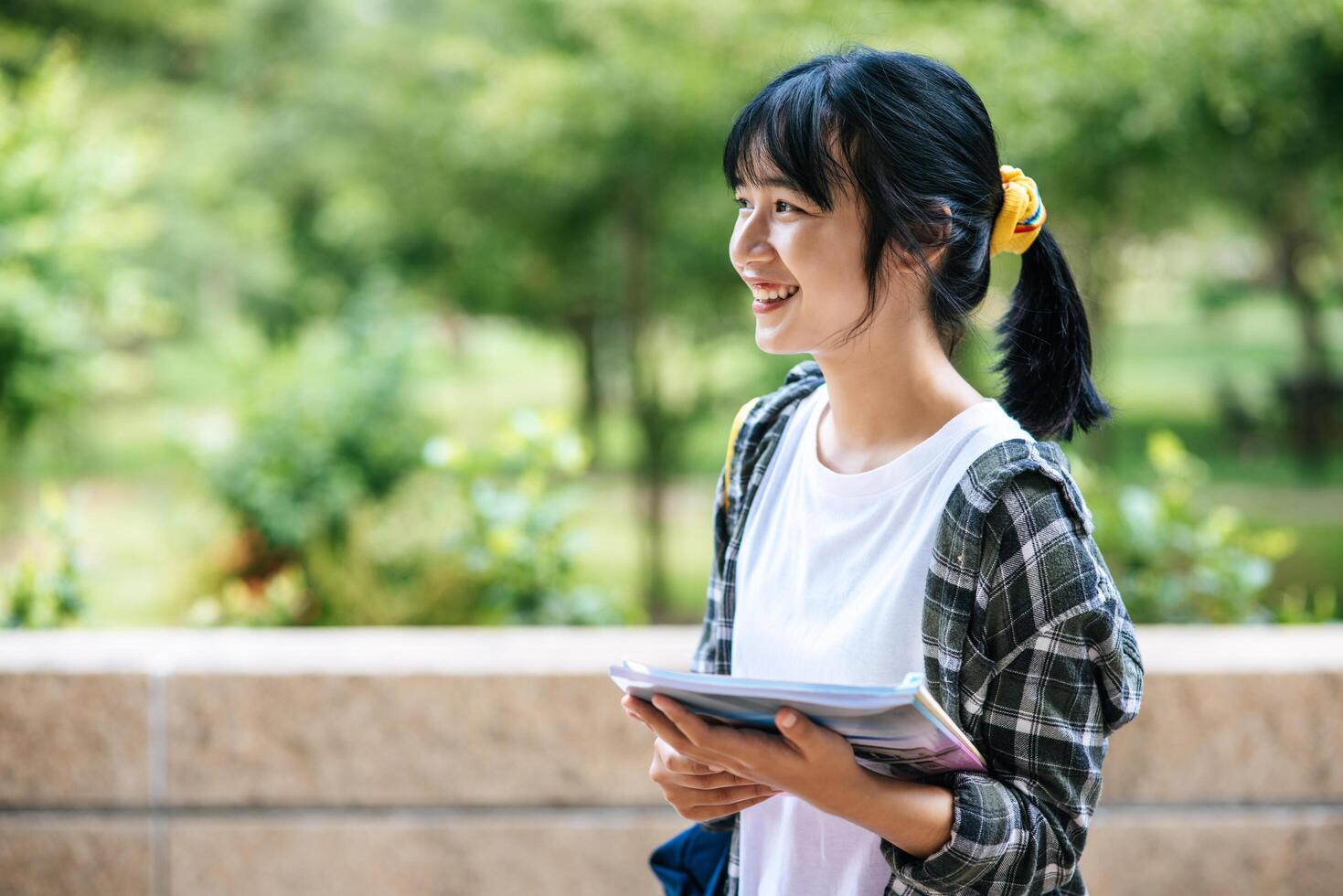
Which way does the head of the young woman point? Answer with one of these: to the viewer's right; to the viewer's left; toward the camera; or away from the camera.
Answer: to the viewer's left

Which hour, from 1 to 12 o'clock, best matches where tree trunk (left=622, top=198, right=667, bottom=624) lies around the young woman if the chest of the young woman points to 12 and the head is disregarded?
The tree trunk is roughly at 4 o'clock from the young woman.

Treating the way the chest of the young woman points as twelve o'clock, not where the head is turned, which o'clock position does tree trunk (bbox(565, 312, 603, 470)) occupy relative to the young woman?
The tree trunk is roughly at 4 o'clock from the young woman.

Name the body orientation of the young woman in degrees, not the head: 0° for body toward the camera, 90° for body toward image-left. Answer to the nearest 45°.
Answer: approximately 45°
